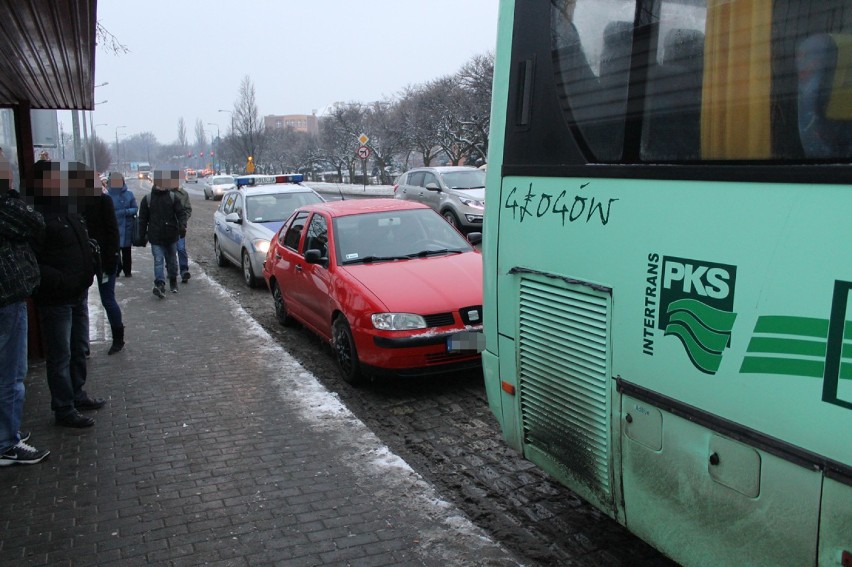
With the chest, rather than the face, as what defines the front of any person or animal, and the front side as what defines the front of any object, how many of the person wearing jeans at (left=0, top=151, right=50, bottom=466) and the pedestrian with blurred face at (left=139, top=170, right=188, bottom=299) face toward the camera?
1

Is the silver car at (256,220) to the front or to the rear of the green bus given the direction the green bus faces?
to the rear

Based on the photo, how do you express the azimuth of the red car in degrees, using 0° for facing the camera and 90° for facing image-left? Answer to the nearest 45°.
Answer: approximately 315°

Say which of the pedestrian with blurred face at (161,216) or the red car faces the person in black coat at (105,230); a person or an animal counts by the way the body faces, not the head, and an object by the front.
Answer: the pedestrian with blurred face

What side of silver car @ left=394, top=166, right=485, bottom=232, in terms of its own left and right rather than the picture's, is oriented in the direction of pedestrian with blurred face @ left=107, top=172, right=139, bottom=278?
right

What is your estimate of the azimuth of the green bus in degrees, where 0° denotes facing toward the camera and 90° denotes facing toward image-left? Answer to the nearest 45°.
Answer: approximately 315°

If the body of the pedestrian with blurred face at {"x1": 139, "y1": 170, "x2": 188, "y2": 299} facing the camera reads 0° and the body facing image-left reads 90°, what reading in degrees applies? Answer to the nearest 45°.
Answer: approximately 0°

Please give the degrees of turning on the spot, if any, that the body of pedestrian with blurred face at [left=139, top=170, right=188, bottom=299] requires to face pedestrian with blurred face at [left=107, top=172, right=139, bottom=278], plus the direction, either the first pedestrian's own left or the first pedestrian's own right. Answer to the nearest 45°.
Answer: approximately 180°
